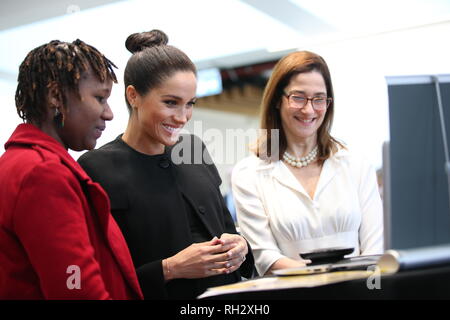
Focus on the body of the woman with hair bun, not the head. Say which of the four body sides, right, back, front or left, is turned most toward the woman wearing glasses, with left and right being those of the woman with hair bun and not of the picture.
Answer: left

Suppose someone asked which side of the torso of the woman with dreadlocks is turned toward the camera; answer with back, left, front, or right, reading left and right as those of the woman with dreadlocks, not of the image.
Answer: right

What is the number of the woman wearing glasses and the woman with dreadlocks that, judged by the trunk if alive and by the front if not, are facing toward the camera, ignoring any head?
1

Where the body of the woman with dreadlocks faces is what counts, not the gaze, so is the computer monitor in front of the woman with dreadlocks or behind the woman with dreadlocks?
in front

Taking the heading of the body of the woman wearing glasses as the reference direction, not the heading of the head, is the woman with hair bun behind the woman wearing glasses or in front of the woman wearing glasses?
in front

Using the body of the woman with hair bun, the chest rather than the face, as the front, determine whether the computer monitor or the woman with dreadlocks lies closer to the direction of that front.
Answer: the computer monitor

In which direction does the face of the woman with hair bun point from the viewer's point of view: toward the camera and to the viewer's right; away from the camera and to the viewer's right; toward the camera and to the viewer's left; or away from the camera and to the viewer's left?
toward the camera and to the viewer's right

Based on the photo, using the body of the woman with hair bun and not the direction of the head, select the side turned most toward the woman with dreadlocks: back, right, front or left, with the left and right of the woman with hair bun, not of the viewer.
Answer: right

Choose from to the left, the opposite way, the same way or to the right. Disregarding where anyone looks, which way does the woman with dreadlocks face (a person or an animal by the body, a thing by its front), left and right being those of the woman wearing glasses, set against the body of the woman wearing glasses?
to the left

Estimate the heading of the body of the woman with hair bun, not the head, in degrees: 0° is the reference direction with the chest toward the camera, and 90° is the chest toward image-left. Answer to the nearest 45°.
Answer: approximately 315°

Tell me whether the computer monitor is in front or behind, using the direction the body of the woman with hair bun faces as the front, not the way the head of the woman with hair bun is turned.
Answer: in front
